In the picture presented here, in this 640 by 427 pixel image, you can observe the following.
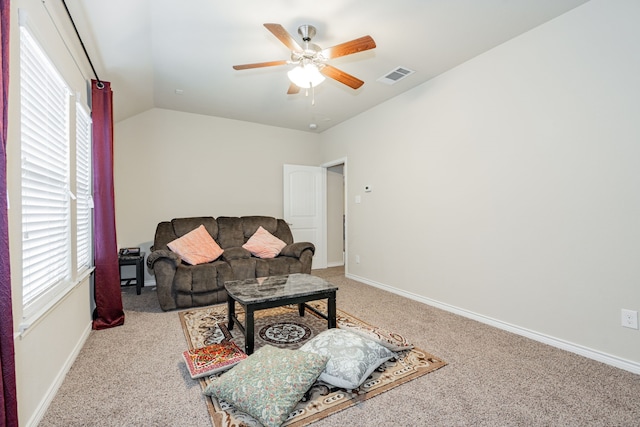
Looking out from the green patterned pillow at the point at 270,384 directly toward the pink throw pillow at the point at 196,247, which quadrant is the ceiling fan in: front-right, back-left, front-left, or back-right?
front-right

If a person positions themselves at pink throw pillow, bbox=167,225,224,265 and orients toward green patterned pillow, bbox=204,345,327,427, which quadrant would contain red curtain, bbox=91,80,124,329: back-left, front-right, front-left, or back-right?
front-right

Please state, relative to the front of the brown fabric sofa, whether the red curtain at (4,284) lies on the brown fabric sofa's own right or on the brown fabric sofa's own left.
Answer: on the brown fabric sofa's own right

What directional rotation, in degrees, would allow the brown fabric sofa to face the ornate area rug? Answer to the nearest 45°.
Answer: approximately 45° to its right

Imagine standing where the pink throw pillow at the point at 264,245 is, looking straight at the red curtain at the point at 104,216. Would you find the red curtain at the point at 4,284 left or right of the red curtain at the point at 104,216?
left

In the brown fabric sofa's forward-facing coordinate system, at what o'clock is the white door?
The white door is roughly at 9 o'clock from the brown fabric sofa.

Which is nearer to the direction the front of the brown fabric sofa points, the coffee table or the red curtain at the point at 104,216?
the coffee table

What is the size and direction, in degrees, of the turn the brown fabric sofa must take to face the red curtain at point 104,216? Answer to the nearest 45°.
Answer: approximately 90° to its right

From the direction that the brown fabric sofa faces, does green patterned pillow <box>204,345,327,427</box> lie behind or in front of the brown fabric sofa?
in front

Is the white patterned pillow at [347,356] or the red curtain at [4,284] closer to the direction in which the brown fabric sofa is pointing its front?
the white patterned pillow

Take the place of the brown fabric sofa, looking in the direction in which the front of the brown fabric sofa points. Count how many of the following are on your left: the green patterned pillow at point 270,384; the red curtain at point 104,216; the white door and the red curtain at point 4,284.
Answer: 1

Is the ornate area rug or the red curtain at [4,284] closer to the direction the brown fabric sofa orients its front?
the ornate area rug

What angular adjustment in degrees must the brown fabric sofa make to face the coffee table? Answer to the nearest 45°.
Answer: approximately 45° to its right

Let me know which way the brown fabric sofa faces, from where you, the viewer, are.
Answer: facing the viewer and to the right of the viewer

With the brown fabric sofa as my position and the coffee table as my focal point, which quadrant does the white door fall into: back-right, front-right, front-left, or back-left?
back-left

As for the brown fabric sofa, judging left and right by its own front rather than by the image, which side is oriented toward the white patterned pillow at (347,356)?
front
